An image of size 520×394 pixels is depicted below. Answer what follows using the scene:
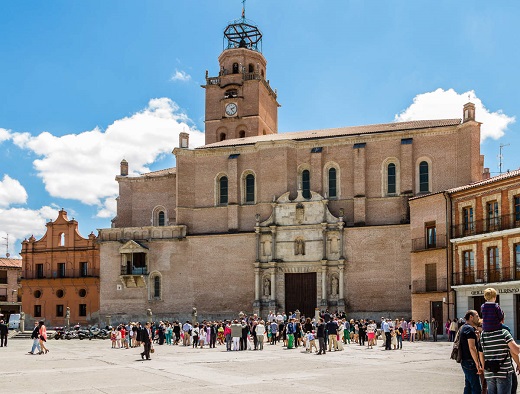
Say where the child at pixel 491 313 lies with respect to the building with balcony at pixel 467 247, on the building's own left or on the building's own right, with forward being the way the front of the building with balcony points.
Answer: on the building's own left

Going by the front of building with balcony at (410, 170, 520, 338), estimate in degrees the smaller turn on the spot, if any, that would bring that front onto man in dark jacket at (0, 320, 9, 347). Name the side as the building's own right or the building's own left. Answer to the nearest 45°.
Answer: approximately 45° to the building's own right

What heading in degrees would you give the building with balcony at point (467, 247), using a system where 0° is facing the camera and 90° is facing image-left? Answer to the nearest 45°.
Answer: approximately 45°
